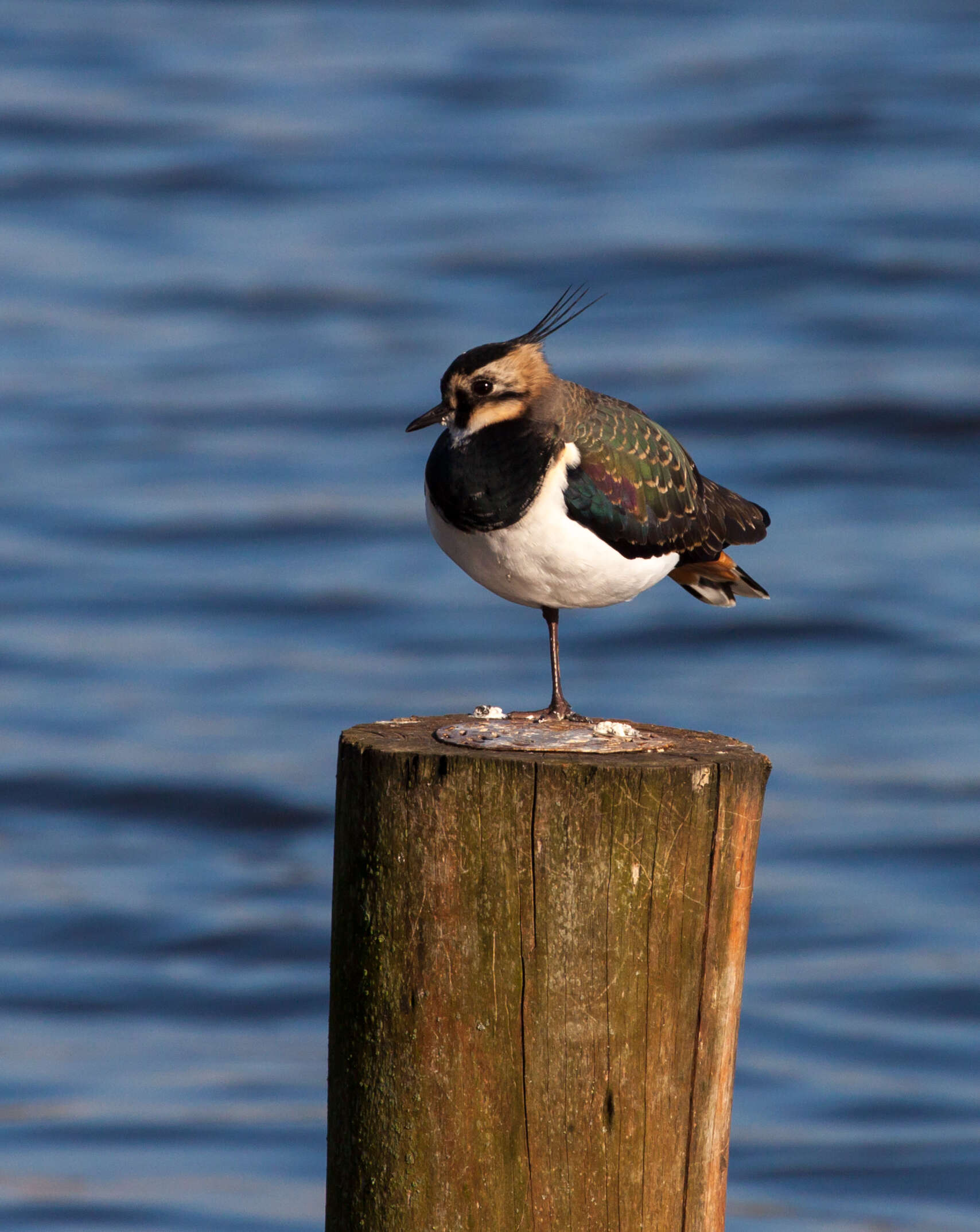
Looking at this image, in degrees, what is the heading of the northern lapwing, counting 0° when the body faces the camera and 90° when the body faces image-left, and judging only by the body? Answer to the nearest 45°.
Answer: approximately 45°
